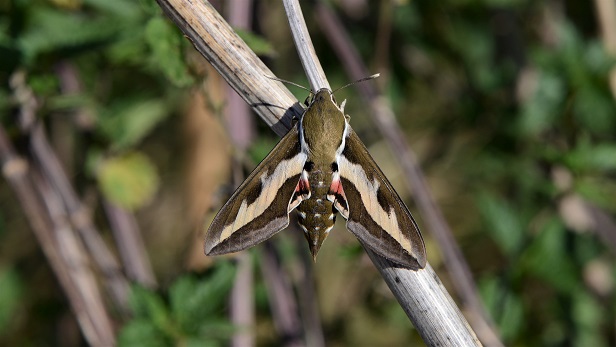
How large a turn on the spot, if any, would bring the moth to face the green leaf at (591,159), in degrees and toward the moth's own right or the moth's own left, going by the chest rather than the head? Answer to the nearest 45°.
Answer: approximately 45° to the moth's own right

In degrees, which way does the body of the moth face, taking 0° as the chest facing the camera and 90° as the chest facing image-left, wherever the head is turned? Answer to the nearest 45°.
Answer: approximately 180°

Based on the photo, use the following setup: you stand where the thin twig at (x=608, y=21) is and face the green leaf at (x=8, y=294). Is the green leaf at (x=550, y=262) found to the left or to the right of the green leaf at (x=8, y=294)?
left

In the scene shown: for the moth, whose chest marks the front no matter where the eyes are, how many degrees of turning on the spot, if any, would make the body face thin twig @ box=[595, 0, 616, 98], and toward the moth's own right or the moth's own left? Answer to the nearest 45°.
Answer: approximately 45° to the moth's own right

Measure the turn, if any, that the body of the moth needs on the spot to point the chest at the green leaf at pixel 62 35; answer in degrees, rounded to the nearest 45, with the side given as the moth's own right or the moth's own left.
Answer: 0° — it already faces it
